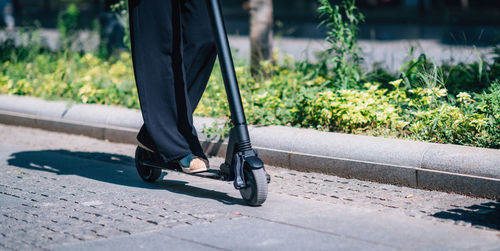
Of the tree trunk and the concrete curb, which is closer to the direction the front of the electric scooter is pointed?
the concrete curb

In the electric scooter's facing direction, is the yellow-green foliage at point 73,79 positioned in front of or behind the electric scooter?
behind

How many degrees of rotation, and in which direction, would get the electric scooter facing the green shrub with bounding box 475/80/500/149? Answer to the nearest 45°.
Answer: approximately 45° to its left

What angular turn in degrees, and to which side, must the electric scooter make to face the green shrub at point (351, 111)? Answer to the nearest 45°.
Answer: approximately 90° to its left

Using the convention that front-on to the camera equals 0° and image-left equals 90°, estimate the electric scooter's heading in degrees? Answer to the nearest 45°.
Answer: approximately 315°

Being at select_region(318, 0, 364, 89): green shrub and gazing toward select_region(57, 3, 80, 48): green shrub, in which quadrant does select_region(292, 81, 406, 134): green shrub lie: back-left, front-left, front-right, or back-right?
back-left

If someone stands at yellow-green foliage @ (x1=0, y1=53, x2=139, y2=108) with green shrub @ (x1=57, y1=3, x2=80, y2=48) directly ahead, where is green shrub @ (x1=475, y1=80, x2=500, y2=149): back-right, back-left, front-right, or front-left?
back-right

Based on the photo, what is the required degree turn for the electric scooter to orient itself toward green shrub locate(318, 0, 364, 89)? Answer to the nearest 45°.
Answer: approximately 90° to its left

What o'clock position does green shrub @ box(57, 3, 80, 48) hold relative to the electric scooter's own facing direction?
The green shrub is roughly at 7 o'clock from the electric scooter.

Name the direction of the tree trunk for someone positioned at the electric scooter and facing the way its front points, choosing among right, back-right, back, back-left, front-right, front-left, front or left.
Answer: back-left
